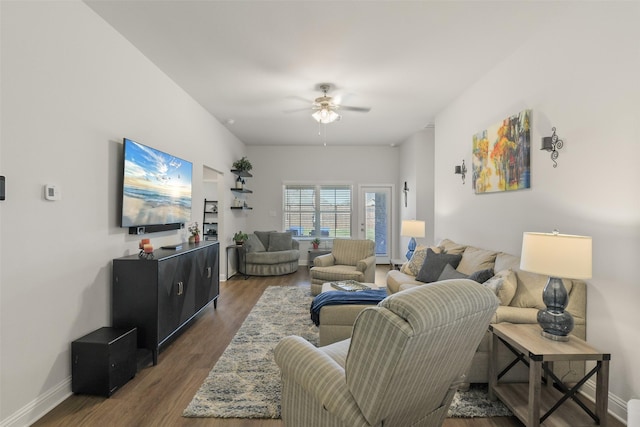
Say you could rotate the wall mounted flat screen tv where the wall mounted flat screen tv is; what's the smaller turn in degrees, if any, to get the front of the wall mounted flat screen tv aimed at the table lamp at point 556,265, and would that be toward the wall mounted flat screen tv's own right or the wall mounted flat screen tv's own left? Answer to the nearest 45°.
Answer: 0° — it already faces it

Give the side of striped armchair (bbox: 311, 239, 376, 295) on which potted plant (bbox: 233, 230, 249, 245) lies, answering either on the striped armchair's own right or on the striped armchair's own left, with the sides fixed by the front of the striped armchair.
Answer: on the striped armchair's own right

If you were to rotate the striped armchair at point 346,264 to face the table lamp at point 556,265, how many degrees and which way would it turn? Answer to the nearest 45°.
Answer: approximately 90° to its left

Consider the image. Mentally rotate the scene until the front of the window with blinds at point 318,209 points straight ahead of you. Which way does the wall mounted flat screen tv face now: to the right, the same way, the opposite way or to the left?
to the left

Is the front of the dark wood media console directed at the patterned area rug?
yes

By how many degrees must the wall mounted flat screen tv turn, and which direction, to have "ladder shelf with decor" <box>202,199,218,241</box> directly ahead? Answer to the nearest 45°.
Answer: approximately 135° to its left

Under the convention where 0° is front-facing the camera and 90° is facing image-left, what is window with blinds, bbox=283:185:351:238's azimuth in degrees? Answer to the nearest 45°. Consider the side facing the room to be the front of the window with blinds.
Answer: approximately 0°
